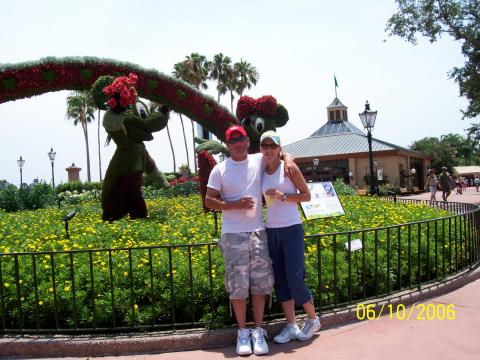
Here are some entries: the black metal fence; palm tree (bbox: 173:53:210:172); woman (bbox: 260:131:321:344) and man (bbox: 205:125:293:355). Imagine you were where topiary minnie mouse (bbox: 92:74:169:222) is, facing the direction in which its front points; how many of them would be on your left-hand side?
1

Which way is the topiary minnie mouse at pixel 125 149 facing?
to the viewer's right

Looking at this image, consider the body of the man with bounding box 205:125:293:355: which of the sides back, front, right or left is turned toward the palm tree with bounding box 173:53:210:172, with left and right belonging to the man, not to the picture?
back

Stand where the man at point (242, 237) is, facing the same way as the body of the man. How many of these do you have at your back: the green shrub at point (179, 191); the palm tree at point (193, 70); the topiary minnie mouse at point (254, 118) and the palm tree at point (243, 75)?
4

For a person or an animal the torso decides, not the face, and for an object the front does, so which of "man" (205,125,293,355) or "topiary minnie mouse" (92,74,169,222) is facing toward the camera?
the man

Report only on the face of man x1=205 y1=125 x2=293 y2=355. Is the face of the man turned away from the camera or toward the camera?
toward the camera

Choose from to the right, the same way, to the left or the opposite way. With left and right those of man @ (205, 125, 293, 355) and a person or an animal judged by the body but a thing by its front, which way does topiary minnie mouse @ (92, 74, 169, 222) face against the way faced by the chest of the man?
to the left

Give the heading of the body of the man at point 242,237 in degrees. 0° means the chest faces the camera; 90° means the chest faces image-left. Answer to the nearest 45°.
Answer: approximately 0°

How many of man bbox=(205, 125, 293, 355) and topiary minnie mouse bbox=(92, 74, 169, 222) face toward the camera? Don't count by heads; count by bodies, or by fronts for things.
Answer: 1

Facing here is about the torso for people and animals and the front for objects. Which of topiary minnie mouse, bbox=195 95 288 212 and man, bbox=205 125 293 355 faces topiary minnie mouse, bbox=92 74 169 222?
the topiary minnie mouse, bbox=195 95 288 212

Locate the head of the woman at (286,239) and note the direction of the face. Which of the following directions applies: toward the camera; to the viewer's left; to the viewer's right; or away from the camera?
toward the camera

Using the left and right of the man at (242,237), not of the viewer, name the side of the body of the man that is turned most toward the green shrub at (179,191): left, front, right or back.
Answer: back

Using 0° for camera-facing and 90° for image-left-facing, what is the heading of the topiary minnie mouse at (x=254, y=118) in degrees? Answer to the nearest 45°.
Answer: approximately 45°
